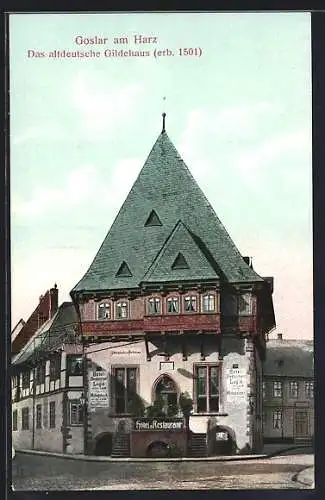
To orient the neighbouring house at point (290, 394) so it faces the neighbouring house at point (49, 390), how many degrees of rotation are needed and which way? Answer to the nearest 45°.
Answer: approximately 90° to its right

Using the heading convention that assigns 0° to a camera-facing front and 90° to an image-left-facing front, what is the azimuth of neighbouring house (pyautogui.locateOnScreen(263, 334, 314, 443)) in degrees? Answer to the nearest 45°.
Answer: approximately 0°
